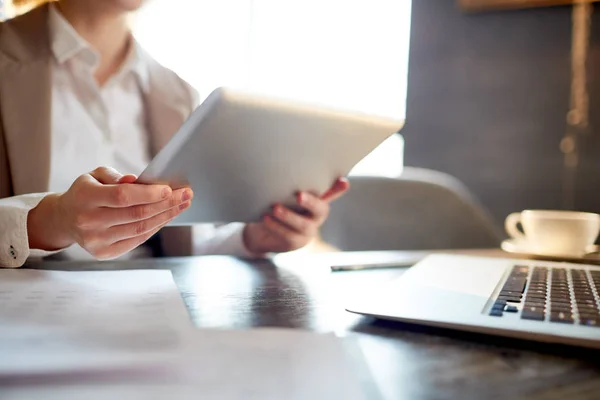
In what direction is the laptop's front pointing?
to the viewer's left

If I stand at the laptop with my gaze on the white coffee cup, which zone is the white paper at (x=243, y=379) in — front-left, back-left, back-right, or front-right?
back-left
